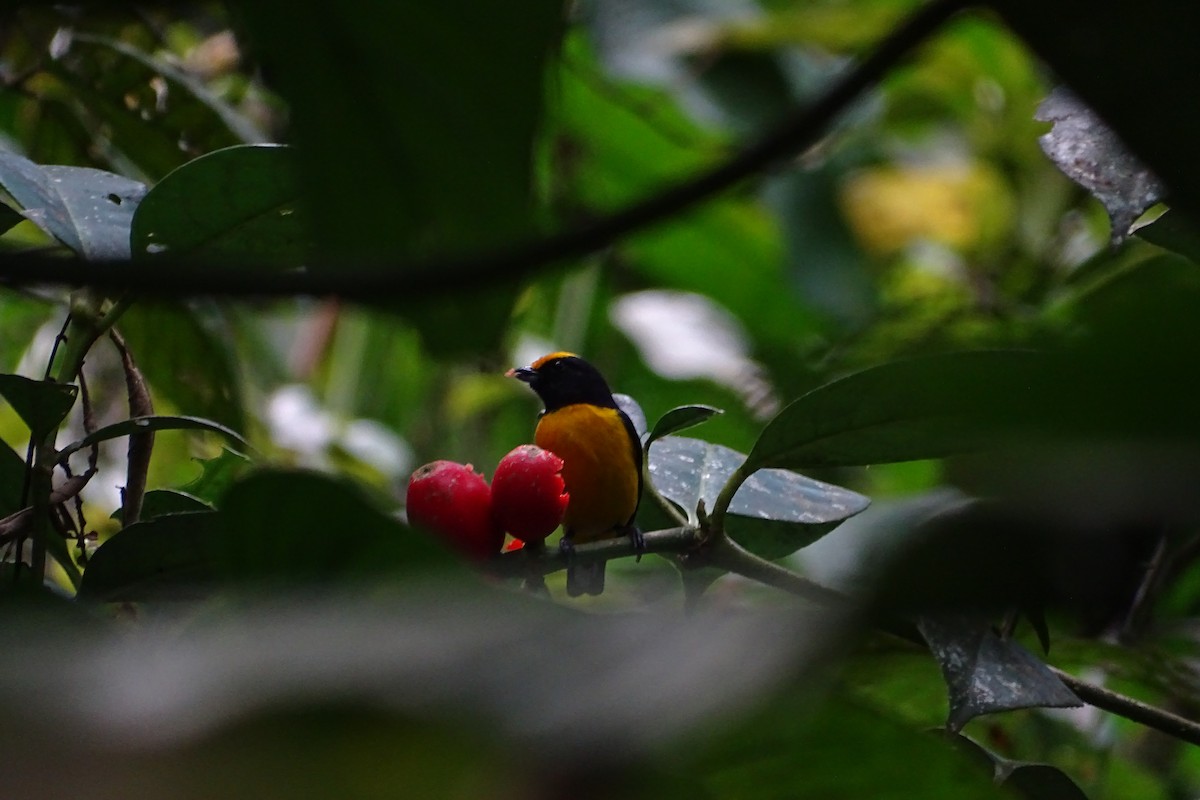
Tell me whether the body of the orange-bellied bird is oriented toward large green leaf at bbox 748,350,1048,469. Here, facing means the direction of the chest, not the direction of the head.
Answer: no

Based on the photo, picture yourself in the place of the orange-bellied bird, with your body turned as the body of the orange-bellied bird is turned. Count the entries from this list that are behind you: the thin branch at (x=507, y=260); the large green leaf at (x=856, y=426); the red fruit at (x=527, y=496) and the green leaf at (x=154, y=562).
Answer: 0

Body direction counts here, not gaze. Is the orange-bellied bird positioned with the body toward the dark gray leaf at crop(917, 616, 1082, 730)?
no

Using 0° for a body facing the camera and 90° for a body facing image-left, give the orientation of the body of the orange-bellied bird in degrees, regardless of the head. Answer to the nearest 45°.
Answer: approximately 45°

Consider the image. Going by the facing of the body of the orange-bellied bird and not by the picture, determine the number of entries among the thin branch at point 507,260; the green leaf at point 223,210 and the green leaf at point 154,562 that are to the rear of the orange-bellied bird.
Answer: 0

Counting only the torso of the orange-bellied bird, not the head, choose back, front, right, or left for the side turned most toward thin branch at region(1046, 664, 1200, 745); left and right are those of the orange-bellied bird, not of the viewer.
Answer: left

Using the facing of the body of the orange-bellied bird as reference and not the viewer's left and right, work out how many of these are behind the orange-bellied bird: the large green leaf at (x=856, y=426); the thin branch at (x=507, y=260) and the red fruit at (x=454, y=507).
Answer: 0

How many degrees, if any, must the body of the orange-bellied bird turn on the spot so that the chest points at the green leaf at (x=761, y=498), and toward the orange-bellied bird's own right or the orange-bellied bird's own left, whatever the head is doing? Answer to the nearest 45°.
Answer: approximately 45° to the orange-bellied bird's own left

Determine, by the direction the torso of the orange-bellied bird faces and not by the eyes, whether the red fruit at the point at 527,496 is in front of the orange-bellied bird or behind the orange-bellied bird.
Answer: in front

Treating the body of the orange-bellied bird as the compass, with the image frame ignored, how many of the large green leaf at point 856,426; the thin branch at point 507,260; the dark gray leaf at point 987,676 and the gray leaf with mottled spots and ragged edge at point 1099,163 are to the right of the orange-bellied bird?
0
